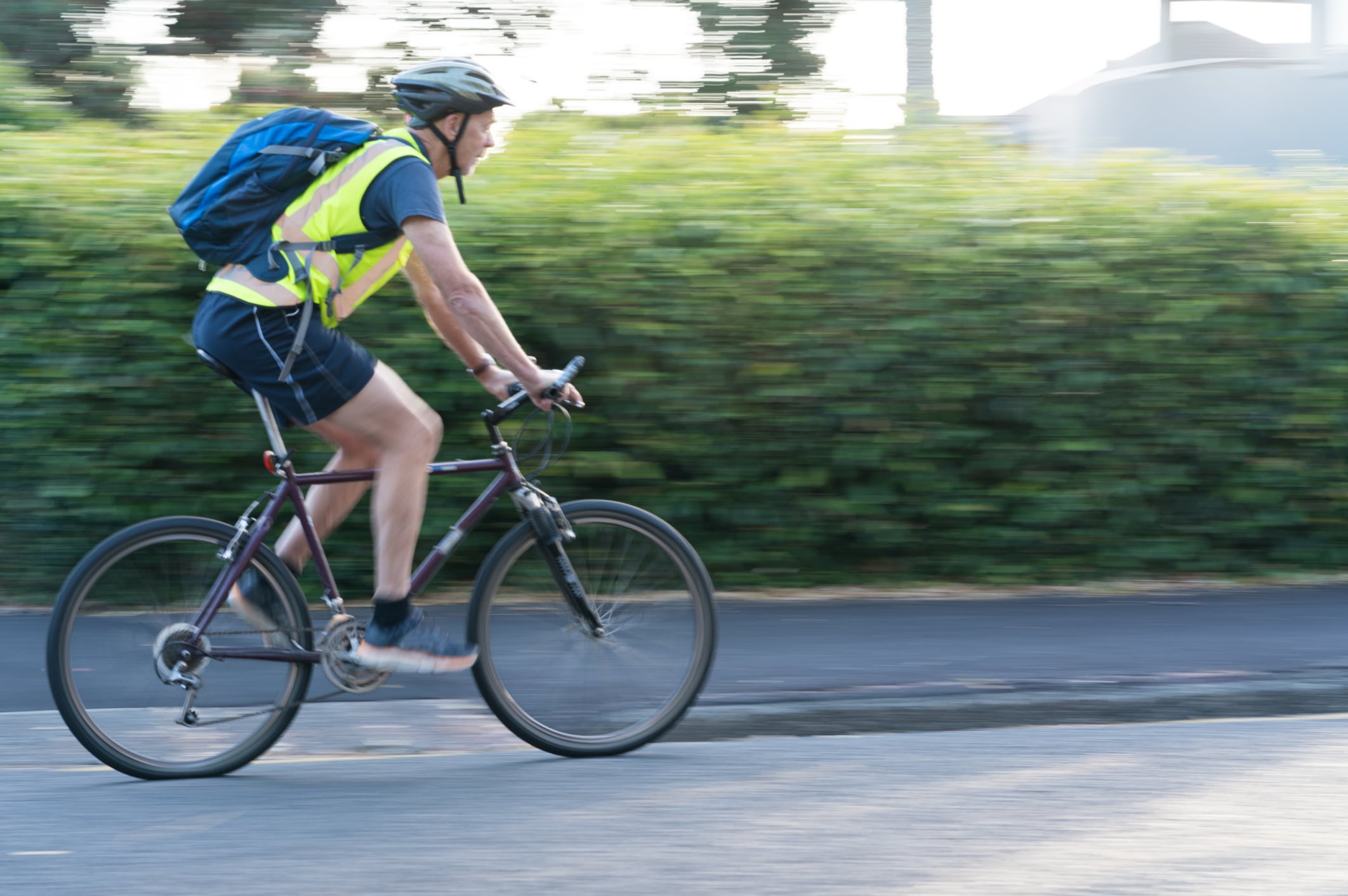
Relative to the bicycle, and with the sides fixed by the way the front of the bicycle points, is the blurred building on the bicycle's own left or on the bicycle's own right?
on the bicycle's own left

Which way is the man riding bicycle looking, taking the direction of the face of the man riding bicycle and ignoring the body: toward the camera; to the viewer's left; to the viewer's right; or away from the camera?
to the viewer's right

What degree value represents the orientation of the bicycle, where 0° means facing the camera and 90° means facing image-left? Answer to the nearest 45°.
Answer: approximately 270°

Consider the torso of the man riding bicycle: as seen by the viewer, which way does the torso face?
to the viewer's right
